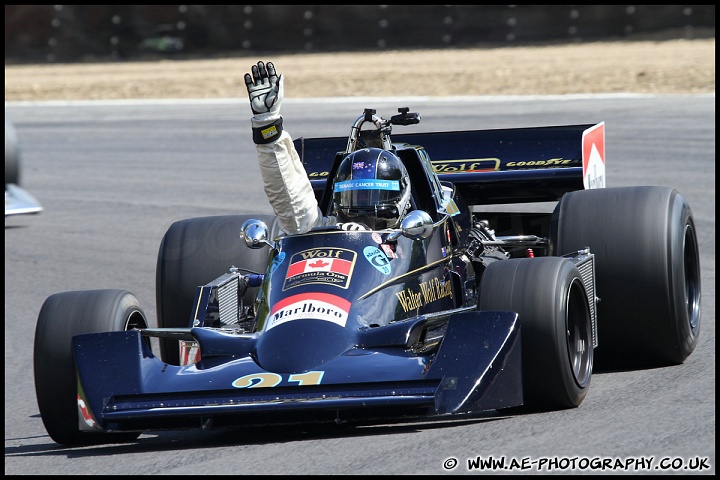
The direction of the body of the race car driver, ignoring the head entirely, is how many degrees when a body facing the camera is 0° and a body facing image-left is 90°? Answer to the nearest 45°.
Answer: approximately 0°

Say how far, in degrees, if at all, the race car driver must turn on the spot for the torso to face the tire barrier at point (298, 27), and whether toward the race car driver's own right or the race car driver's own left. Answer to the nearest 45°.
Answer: approximately 180°
